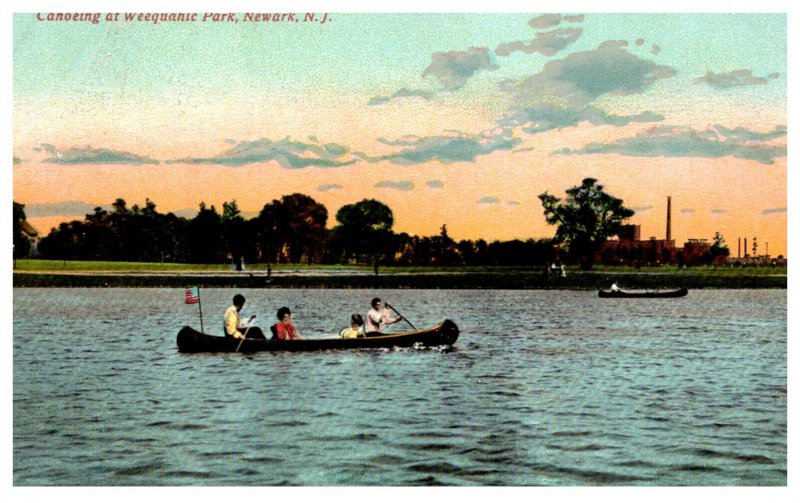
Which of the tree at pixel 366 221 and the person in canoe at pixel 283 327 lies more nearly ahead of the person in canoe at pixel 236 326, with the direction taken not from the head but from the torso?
the person in canoe

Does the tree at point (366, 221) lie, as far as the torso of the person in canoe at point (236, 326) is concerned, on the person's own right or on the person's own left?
on the person's own left

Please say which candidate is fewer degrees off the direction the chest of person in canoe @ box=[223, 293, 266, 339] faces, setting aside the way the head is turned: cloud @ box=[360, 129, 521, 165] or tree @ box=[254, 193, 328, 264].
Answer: the cloud

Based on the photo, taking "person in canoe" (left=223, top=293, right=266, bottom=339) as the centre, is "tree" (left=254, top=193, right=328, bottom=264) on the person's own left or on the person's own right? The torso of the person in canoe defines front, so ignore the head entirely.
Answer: on the person's own left

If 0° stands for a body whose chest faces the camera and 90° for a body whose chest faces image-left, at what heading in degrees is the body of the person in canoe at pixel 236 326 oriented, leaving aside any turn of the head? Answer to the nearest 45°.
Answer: approximately 270°

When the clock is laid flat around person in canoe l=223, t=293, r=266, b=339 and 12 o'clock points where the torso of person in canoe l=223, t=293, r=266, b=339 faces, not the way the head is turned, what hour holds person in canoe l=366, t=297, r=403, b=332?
person in canoe l=366, t=297, r=403, b=332 is roughly at 12 o'clock from person in canoe l=223, t=293, r=266, b=339.
